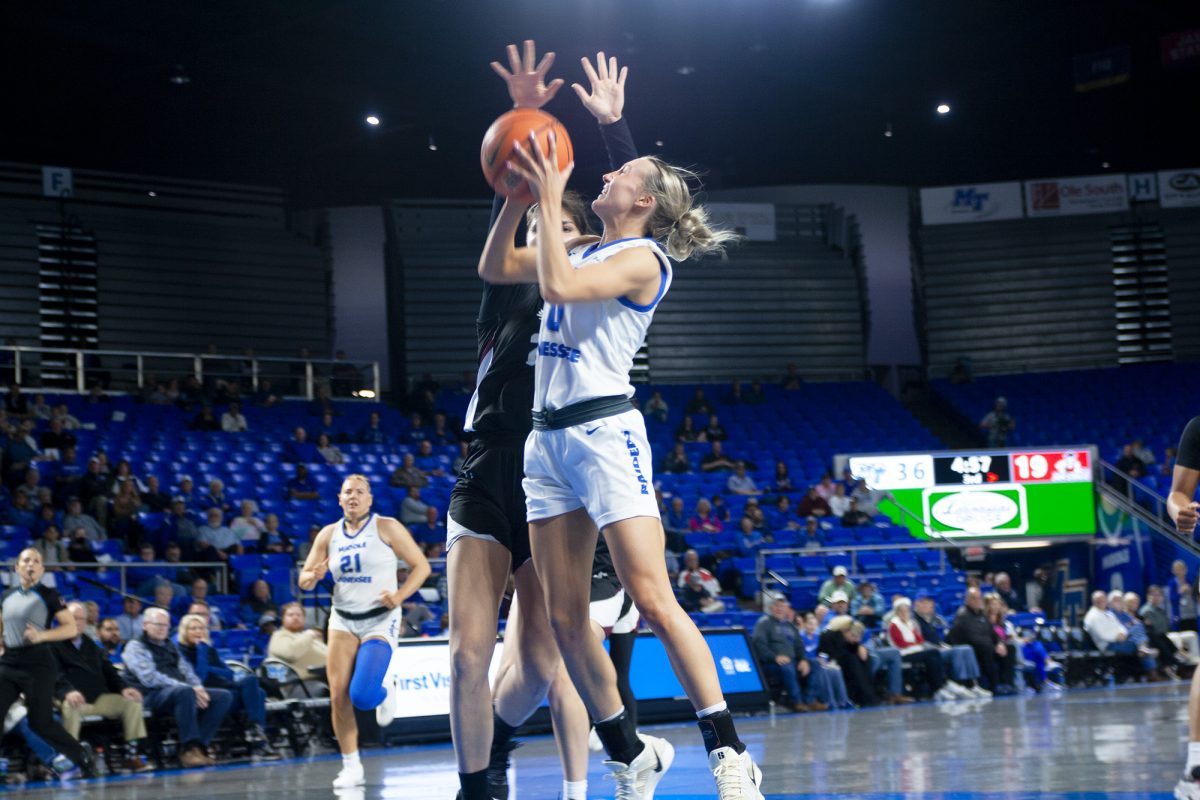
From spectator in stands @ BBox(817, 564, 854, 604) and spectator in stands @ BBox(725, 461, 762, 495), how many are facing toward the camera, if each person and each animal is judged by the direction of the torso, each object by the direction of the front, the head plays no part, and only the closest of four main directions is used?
2

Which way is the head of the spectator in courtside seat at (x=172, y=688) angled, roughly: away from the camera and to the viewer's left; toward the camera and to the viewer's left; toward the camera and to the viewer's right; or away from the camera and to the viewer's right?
toward the camera and to the viewer's right

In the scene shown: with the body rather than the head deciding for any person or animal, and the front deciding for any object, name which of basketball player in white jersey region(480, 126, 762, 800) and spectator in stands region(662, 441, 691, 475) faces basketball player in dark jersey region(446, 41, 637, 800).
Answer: the spectator in stands

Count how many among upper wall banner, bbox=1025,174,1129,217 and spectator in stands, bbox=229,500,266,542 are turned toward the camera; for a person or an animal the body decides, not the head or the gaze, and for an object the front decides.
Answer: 2

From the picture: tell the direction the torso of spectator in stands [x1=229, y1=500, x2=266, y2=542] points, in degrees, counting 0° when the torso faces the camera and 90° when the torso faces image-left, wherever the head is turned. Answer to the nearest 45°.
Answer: approximately 0°

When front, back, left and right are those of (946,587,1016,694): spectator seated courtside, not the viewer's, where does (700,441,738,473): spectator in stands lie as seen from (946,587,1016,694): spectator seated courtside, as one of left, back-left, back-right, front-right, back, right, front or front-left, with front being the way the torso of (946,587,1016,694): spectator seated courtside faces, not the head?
back

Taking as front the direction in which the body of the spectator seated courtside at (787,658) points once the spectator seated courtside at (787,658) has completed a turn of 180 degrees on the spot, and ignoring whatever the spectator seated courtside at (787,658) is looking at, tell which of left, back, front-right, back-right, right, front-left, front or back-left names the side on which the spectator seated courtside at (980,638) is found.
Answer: right

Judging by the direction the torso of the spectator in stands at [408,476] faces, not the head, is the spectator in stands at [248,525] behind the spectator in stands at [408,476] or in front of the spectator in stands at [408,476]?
in front

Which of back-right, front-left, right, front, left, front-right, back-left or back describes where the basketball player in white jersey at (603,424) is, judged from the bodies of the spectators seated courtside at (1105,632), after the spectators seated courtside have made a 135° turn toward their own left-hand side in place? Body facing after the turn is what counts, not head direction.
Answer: back

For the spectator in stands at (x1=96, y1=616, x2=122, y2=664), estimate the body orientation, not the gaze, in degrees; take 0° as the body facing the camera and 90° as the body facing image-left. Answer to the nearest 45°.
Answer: approximately 315°

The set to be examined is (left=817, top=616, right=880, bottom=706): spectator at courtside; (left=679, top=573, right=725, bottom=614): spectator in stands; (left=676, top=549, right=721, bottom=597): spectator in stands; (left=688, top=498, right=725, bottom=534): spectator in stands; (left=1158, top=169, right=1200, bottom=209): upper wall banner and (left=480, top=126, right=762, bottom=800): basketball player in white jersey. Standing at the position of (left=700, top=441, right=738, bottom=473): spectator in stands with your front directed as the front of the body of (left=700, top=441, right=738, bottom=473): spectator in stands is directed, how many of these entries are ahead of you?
5

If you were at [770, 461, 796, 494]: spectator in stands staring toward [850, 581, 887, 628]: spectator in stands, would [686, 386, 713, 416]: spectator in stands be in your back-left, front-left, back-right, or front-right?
back-right

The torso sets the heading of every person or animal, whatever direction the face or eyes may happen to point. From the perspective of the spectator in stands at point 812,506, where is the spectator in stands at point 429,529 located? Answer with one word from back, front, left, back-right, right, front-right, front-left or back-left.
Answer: front-right

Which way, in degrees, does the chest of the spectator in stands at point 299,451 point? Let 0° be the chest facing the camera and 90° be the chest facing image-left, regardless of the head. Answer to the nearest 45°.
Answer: approximately 0°

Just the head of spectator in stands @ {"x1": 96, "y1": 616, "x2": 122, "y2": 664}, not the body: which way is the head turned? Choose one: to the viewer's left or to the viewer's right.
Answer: to the viewer's right

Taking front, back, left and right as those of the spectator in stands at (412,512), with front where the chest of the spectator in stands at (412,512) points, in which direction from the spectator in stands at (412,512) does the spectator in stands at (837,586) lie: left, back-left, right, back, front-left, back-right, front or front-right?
front-left
